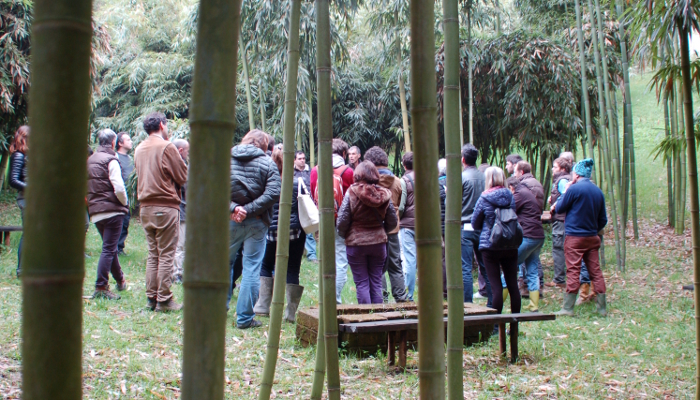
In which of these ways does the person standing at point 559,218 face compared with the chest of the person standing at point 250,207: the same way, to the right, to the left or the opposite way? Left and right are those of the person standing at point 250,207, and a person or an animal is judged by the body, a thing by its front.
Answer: to the left

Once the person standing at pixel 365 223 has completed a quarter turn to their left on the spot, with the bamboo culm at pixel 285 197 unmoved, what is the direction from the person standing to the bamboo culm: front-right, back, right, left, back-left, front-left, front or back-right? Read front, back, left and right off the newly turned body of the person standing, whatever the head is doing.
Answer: left

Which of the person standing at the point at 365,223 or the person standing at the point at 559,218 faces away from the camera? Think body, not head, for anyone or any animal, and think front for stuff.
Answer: the person standing at the point at 365,223

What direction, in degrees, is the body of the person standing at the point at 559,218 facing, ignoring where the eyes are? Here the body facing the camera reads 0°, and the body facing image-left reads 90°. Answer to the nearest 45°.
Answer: approximately 90°

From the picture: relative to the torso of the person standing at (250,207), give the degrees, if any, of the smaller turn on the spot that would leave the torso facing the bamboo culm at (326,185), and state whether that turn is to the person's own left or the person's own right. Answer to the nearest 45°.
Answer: approximately 135° to the person's own right

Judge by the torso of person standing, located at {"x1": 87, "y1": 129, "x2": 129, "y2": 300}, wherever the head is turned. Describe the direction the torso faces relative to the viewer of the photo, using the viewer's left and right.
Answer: facing away from the viewer and to the right of the viewer

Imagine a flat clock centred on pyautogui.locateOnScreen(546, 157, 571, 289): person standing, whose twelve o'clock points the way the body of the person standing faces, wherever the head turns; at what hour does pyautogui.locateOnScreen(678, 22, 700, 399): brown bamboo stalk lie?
The brown bamboo stalk is roughly at 9 o'clock from the person standing.

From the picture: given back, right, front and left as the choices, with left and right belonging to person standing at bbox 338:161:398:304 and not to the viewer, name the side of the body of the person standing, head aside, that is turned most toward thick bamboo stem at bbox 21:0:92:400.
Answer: back

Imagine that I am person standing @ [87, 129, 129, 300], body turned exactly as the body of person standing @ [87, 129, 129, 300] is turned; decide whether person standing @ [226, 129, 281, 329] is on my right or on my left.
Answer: on my right

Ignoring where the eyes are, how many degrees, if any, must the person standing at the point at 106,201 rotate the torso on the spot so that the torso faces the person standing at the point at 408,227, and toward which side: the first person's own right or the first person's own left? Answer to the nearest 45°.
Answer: approximately 45° to the first person's own right

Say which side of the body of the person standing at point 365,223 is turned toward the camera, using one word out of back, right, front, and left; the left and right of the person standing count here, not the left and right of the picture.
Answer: back

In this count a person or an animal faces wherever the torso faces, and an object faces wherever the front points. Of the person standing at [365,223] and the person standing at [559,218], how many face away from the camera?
1

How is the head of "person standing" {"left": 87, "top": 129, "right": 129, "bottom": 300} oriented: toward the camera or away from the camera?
away from the camera

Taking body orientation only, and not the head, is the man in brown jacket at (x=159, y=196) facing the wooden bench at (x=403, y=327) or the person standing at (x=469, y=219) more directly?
the person standing
